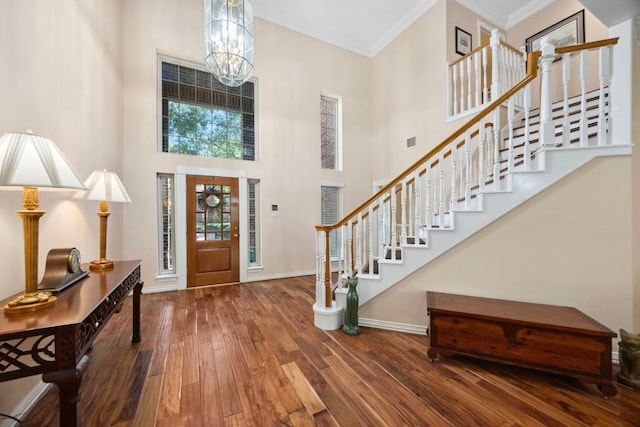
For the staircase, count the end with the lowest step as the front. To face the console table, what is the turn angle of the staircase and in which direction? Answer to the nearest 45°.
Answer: approximately 45° to its left

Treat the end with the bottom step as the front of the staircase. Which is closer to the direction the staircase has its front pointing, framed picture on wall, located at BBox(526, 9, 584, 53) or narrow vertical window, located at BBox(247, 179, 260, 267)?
the narrow vertical window

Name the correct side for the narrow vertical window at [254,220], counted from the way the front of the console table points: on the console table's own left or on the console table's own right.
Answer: on the console table's own left

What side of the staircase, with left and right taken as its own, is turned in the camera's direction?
left

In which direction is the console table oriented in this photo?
to the viewer's right

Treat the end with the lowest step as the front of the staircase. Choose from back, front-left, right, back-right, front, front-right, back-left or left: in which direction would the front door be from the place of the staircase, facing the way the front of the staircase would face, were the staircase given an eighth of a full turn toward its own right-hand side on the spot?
front-left

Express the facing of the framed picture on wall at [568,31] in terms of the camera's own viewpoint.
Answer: facing the viewer and to the left of the viewer

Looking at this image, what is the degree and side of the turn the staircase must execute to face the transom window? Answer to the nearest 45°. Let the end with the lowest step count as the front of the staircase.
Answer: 0° — it already faces it

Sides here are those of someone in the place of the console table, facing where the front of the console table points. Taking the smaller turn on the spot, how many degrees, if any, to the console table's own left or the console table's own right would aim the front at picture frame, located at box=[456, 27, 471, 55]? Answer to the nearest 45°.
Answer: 0° — it already faces it
